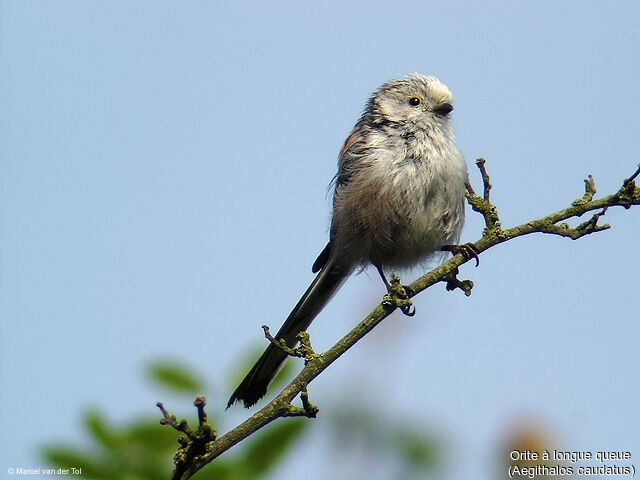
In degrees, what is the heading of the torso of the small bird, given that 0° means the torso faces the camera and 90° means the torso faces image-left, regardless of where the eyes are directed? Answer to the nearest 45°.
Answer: approximately 315°
